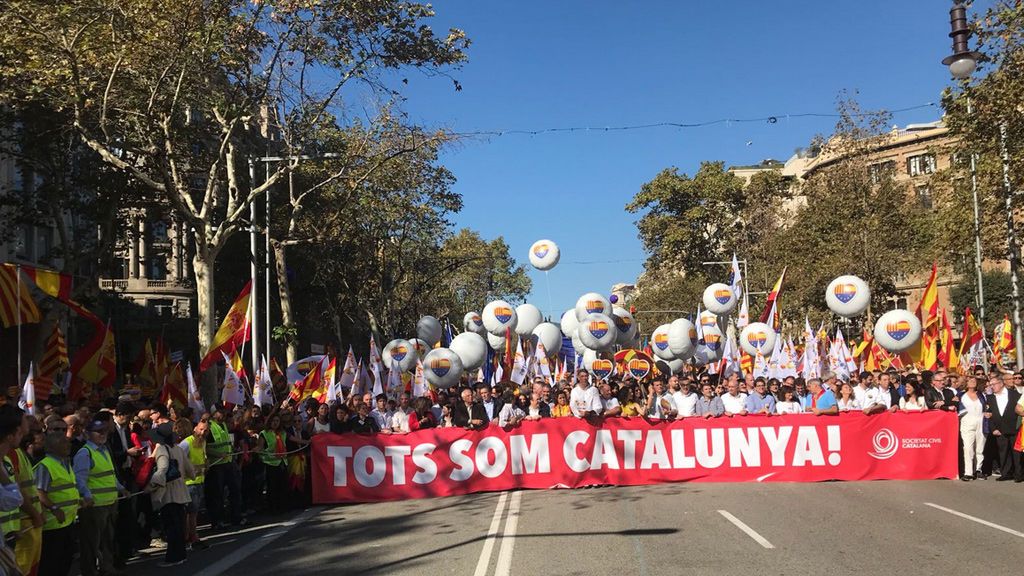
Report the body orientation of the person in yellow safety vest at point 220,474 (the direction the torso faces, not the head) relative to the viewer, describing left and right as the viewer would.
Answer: facing the viewer and to the right of the viewer

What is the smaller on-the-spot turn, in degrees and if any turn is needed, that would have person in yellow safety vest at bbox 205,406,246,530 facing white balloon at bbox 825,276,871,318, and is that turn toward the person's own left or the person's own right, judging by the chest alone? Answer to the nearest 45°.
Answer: approximately 90° to the person's own left

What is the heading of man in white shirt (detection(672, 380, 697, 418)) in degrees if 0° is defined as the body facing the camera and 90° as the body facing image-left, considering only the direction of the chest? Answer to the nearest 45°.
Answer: approximately 0°

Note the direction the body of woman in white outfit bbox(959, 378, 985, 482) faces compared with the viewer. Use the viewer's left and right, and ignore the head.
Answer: facing the viewer

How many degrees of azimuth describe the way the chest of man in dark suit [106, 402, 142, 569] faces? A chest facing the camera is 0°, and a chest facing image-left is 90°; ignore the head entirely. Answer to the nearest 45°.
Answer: approximately 315°

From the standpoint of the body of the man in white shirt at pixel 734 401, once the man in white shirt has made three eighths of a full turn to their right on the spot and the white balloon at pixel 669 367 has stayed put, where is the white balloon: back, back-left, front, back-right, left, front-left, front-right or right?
front-right

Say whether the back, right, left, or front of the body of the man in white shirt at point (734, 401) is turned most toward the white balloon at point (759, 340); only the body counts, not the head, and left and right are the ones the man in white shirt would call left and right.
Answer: back

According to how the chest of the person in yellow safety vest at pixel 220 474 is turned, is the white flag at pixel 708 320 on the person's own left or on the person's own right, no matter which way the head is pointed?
on the person's own left

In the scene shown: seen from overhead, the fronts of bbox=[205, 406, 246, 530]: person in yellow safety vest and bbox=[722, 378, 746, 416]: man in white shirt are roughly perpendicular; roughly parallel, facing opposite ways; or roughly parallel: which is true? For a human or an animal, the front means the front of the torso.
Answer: roughly perpendicular

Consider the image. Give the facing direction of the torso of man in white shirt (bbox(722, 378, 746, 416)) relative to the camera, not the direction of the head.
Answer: toward the camera

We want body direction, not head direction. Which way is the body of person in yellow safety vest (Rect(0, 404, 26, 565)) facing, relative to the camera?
to the viewer's right

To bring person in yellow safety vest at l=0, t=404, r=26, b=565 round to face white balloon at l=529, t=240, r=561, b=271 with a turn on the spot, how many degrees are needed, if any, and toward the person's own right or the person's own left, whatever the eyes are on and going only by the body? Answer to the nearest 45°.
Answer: approximately 45° to the person's own left

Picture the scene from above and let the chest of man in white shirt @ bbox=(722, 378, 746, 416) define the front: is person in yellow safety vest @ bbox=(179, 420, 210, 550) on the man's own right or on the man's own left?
on the man's own right
